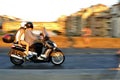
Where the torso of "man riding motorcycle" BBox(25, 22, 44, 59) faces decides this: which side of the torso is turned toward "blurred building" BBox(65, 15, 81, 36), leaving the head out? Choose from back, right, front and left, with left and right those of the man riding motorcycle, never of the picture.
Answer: left

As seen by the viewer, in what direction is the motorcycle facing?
to the viewer's right

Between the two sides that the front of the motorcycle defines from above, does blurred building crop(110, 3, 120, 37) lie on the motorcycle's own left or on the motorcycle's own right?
on the motorcycle's own left

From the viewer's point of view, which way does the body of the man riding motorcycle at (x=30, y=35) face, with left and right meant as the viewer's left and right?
facing to the right of the viewer

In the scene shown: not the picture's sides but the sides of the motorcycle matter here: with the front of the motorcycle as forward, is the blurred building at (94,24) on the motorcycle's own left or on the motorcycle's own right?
on the motorcycle's own left

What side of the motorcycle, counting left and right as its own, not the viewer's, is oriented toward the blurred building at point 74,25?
left
